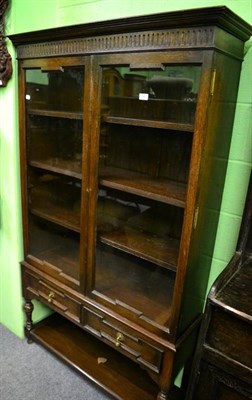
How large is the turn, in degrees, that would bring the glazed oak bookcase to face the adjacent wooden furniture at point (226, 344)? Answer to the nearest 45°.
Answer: approximately 90° to its left

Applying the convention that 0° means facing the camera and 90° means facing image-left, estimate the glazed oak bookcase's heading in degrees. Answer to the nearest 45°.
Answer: approximately 45°
